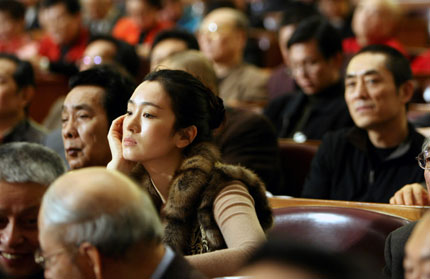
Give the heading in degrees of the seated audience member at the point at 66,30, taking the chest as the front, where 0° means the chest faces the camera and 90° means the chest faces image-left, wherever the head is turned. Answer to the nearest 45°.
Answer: approximately 45°

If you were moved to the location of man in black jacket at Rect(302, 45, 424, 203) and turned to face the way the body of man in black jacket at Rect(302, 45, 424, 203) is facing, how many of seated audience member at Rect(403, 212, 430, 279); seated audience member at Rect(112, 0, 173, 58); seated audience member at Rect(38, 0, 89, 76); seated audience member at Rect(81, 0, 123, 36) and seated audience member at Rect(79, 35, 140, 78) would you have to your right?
4

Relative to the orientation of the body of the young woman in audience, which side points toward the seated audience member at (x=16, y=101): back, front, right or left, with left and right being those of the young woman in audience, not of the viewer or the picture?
right

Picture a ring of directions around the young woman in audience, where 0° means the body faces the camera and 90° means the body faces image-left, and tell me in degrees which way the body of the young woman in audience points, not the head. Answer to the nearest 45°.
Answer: approximately 45°
